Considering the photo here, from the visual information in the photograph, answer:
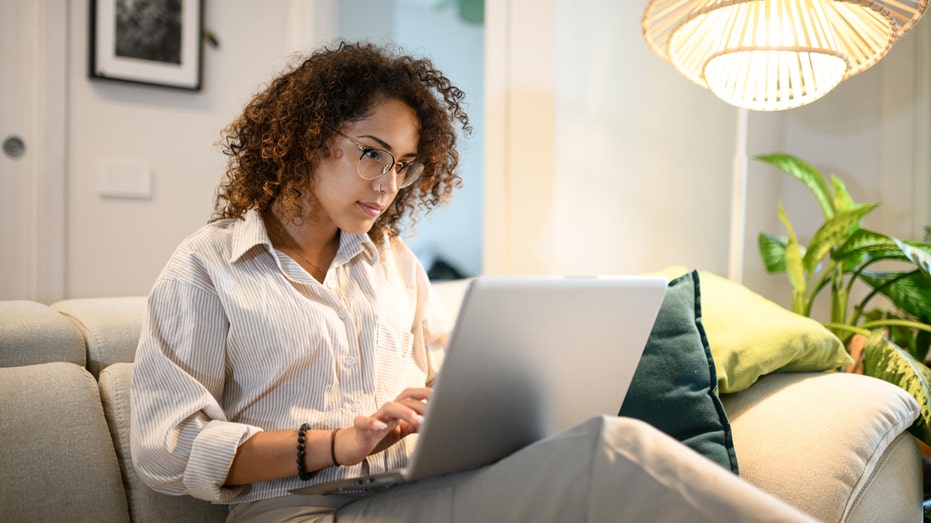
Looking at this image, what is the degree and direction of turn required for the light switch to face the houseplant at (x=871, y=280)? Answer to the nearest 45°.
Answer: approximately 45° to its left

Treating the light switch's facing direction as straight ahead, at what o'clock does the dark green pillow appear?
The dark green pillow is roughly at 11 o'clock from the light switch.

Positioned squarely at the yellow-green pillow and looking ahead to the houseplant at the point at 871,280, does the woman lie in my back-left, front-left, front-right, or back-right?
back-left

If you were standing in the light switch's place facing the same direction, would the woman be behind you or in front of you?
in front

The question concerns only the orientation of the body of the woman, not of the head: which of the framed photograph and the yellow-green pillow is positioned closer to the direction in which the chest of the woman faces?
the yellow-green pillow

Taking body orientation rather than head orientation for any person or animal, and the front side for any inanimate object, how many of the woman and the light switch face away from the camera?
0

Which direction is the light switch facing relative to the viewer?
toward the camera

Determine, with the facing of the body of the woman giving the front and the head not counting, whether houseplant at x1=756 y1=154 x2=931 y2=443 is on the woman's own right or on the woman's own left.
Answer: on the woman's own left

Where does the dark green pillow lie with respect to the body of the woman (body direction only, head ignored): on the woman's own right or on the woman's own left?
on the woman's own left

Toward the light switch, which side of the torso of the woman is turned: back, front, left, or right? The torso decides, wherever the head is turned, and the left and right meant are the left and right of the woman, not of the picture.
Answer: back

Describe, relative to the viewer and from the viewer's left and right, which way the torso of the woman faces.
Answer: facing the viewer and to the right of the viewer
